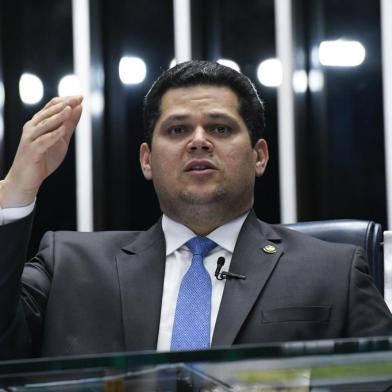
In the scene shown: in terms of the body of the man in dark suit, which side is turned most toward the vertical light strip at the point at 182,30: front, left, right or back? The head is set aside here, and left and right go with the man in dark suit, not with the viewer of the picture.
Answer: back

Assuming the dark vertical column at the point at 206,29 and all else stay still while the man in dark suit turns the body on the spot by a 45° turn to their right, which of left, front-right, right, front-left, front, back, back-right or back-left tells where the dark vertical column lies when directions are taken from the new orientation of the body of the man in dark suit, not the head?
back-right

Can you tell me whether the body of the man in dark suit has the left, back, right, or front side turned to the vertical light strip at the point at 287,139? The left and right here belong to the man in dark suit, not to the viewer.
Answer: back

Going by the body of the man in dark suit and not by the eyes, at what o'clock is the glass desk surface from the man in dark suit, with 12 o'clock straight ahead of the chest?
The glass desk surface is roughly at 12 o'clock from the man in dark suit.

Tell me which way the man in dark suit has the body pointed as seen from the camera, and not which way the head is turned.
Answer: toward the camera
